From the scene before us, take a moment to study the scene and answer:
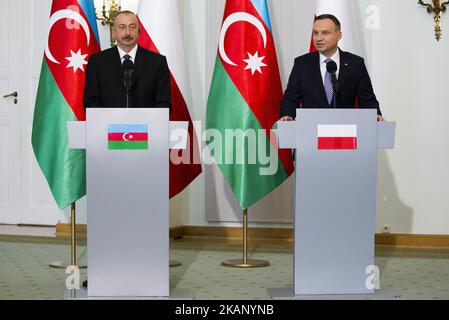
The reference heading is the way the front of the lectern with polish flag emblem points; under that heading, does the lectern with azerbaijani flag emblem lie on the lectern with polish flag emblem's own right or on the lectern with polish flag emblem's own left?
on the lectern with polish flag emblem's own right

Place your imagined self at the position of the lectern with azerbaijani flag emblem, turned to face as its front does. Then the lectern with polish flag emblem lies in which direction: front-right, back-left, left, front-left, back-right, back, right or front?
left

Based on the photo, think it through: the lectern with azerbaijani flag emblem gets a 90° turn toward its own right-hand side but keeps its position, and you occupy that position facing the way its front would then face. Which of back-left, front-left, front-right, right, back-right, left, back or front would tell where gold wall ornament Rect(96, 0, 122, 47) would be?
right

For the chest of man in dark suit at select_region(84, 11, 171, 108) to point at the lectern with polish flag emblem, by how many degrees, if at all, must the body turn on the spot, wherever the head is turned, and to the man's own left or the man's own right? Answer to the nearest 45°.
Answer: approximately 45° to the man's own left

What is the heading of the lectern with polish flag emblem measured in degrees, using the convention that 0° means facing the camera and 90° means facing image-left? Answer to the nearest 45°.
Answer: approximately 0°

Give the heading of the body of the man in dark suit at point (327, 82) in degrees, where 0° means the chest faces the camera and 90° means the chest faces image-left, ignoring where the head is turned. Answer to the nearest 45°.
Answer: approximately 0°

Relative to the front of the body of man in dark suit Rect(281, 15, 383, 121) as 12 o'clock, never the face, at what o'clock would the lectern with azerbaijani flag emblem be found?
The lectern with azerbaijani flag emblem is roughly at 2 o'clock from the man in dark suit.
